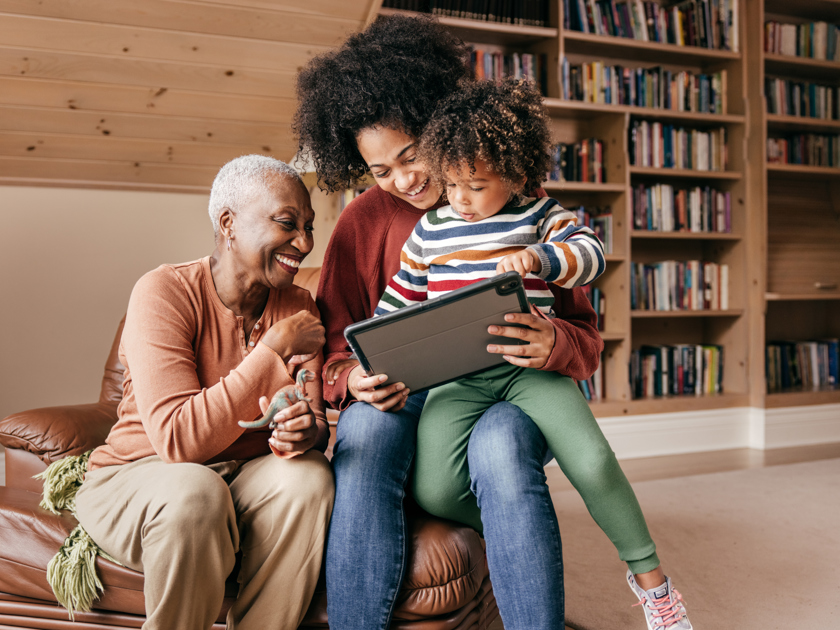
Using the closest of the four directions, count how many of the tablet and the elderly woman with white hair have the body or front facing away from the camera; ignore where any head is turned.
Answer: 1

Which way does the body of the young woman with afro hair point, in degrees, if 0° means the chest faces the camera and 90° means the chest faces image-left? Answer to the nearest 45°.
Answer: approximately 0°

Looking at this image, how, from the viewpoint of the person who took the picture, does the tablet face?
facing away from the viewer

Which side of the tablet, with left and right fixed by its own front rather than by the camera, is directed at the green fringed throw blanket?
left

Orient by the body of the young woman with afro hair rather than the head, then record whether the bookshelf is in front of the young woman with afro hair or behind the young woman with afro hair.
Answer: behind

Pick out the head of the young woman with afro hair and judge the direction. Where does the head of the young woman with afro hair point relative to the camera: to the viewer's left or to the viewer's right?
to the viewer's right

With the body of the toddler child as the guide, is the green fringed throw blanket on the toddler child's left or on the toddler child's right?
on the toddler child's right

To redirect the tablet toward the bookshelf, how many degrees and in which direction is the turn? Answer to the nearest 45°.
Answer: approximately 45° to its right
